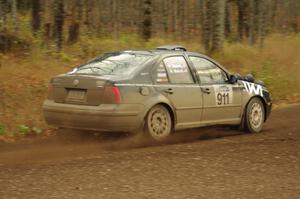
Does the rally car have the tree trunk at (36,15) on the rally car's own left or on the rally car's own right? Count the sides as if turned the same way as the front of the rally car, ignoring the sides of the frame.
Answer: on the rally car's own left

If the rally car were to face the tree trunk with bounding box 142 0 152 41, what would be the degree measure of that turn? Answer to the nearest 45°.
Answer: approximately 45° to its left

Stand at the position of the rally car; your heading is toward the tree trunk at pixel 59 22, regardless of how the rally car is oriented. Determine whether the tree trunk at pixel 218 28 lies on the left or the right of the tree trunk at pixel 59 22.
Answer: right

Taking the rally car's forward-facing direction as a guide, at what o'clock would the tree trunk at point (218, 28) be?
The tree trunk is roughly at 11 o'clock from the rally car.

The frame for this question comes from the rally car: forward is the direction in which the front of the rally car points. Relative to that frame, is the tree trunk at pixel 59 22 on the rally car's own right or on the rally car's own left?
on the rally car's own left

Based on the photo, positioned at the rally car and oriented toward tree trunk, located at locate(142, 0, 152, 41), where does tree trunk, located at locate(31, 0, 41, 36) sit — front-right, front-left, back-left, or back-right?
front-left

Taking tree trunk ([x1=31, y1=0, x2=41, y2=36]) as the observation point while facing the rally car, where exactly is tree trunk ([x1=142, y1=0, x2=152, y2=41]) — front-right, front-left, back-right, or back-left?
front-left

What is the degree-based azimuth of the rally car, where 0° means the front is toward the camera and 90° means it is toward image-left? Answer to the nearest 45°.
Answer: approximately 225°

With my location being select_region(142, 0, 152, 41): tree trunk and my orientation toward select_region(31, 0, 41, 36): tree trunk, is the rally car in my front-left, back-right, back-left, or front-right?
back-left

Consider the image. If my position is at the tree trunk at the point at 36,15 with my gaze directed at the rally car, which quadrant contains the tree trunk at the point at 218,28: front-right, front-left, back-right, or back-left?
front-left
